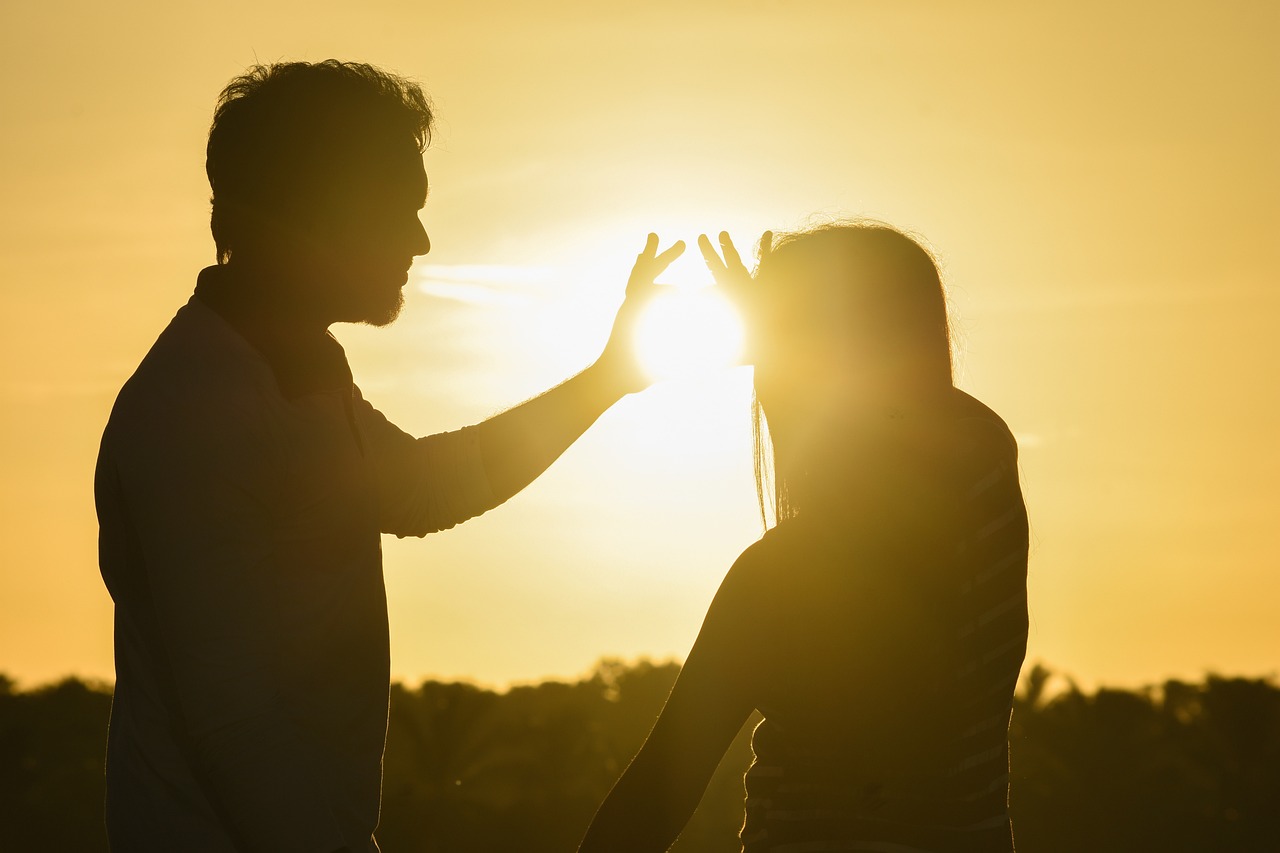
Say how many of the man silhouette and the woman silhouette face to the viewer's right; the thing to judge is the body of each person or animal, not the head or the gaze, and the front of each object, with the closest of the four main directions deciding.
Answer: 1

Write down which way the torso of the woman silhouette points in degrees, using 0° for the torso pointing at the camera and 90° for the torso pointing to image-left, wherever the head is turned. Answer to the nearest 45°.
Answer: approximately 135°

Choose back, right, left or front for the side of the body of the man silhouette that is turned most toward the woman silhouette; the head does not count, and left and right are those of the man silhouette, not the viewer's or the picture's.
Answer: front

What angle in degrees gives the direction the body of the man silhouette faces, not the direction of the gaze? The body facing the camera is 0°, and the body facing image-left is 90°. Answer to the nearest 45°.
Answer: approximately 270°

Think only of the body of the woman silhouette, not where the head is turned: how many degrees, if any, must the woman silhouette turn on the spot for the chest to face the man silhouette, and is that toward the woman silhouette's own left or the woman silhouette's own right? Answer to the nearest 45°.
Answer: approximately 45° to the woman silhouette's own left
